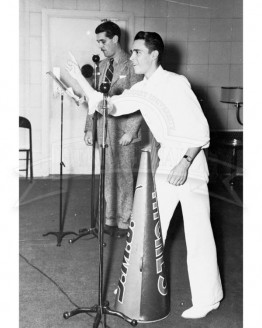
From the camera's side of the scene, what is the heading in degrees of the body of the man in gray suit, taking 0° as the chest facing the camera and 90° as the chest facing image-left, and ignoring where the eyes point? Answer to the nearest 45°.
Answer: approximately 45°

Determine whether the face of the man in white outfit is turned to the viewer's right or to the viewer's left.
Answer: to the viewer's left

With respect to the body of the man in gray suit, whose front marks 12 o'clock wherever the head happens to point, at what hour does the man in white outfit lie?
The man in white outfit is roughly at 10 o'clock from the man in gray suit.
